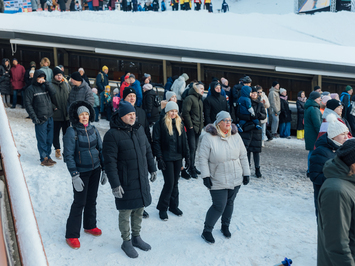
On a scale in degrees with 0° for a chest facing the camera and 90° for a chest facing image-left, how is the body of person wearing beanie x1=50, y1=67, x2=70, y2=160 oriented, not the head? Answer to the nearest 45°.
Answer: approximately 0°

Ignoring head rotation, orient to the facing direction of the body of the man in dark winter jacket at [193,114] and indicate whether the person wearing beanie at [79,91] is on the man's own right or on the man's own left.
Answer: on the man's own right

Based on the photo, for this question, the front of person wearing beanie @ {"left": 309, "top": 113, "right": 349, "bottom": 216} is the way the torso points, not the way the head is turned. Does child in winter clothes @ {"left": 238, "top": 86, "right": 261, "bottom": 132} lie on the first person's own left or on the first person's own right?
on the first person's own left
